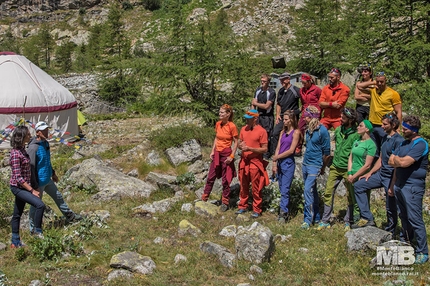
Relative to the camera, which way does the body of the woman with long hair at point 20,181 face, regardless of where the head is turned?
to the viewer's right

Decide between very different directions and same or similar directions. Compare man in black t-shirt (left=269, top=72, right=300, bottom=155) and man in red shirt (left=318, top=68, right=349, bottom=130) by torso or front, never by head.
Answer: same or similar directions

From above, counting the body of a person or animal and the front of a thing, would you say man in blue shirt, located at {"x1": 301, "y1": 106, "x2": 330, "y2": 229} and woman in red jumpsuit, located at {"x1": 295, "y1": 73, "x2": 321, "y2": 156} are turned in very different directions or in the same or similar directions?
same or similar directions

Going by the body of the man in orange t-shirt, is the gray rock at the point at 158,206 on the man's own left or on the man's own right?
on the man's own right

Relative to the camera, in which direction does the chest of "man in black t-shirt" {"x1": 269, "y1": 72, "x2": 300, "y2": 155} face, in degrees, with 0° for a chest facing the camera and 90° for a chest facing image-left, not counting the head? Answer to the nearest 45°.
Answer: approximately 45°

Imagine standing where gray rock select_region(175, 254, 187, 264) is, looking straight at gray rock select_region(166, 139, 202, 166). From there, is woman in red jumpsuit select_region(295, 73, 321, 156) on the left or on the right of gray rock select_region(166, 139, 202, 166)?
right

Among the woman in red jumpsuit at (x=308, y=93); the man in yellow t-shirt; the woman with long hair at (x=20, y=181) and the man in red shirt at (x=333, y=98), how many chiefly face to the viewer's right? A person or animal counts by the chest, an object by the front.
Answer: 1

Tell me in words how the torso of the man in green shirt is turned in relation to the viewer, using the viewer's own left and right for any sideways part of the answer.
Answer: facing the viewer and to the left of the viewer

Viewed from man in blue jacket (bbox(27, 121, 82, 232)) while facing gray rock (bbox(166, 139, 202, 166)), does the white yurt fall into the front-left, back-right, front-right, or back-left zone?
front-left

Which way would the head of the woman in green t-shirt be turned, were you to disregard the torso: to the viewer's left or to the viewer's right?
to the viewer's left

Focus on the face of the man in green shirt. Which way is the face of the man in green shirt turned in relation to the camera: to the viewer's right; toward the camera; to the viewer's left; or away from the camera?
to the viewer's left

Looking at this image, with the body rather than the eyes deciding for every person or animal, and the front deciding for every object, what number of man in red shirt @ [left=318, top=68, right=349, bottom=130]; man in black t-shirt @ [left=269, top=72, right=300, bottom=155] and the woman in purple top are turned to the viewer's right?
0

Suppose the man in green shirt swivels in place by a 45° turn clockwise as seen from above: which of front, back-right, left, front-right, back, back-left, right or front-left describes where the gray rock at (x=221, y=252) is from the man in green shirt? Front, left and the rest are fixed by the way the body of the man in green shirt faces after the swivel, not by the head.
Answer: front-left

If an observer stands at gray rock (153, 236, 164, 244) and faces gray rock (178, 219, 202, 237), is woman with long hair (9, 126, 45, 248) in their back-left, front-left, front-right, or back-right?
back-left

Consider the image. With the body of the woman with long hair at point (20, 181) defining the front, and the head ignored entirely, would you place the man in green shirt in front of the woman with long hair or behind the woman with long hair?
in front

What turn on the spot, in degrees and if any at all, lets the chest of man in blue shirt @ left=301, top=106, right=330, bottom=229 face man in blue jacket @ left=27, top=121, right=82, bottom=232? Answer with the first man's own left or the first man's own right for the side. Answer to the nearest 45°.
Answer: approximately 45° to the first man's own right

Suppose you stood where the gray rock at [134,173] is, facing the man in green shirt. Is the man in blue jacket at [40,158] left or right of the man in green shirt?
right
